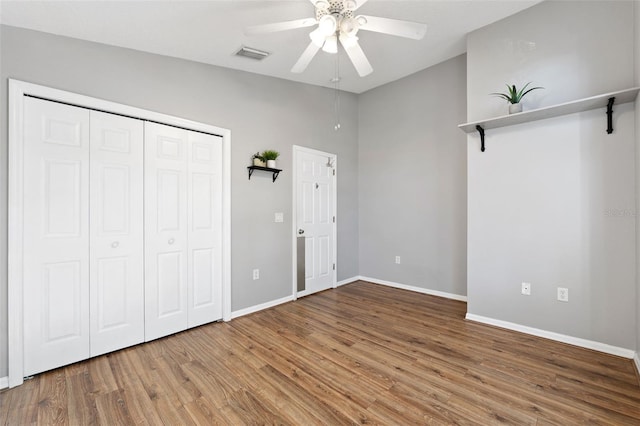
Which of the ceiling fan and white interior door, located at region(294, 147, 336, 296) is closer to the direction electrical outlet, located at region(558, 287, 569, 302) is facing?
the ceiling fan

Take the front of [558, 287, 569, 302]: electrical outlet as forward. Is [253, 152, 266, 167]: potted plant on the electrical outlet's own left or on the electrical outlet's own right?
on the electrical outlet's own right

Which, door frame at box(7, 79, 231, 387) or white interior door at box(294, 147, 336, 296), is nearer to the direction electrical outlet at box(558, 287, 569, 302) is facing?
the door frame

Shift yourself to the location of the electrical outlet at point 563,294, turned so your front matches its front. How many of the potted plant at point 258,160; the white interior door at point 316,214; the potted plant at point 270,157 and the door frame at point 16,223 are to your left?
0

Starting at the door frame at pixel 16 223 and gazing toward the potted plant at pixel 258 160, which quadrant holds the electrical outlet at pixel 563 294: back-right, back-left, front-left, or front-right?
front-right

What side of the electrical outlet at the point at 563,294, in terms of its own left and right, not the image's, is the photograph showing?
front

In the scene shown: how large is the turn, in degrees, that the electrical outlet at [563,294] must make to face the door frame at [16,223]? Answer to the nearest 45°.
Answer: approximately 45° to its right

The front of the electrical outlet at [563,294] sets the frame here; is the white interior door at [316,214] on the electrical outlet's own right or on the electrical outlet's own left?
on the electrical outlet's own right

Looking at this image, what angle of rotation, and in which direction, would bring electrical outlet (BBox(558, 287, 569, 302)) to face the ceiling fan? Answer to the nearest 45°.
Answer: approximately 45° to its right
